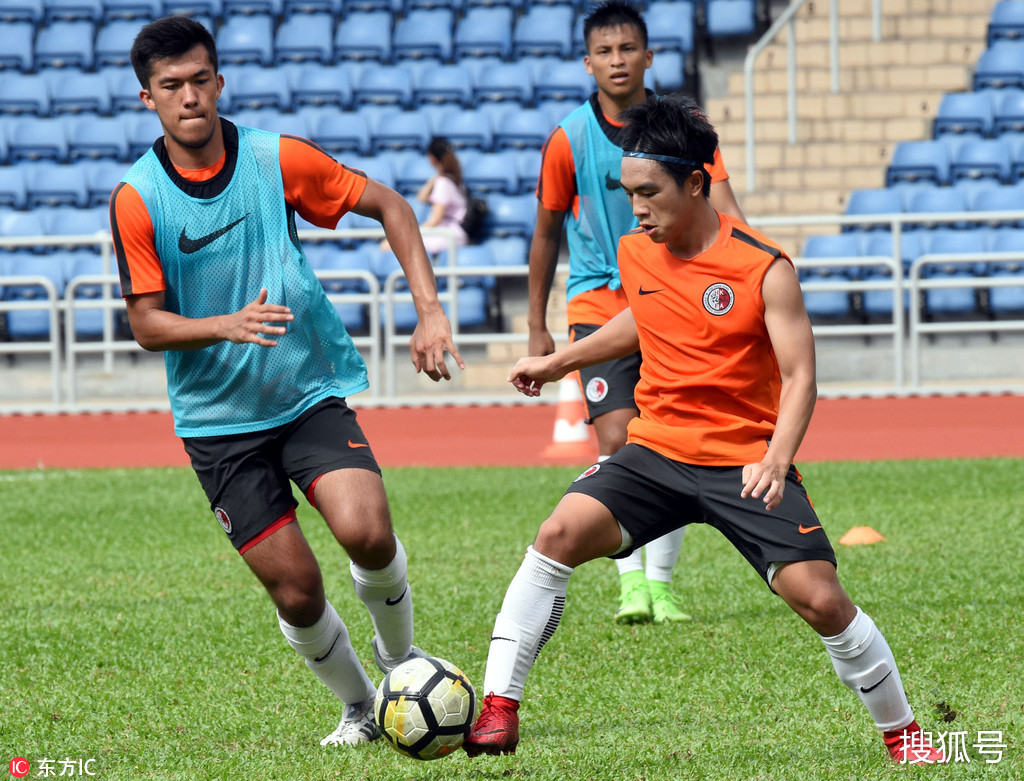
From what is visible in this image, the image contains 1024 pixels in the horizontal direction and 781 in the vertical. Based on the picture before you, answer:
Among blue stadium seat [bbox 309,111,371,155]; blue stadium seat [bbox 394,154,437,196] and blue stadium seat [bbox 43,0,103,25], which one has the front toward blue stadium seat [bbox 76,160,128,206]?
blue stadium seat [bbox 43,0,103,25]

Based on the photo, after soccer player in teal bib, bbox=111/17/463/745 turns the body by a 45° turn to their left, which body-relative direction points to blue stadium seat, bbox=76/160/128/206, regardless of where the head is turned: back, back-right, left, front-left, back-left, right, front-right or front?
back-left

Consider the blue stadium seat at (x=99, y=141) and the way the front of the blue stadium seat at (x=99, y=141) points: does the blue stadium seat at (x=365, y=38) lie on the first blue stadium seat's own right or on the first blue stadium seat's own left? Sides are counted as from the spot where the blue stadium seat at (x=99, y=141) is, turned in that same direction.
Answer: on the first blue stadium seat's own left

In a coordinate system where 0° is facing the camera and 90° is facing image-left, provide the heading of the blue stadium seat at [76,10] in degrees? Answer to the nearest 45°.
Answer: approximately 0°

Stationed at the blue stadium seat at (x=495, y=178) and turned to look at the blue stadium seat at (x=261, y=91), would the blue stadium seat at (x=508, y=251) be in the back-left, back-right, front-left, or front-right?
back-left

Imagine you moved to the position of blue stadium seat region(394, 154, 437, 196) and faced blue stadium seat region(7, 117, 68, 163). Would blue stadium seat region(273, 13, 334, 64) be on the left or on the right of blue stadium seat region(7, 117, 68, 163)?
right

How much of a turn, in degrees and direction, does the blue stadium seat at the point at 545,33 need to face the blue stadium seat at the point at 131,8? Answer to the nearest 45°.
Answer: approximately 90° to its right

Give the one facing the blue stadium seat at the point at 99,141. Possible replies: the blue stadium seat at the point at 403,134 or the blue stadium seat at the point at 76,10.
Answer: the blue stadium seat at the point at 76,10

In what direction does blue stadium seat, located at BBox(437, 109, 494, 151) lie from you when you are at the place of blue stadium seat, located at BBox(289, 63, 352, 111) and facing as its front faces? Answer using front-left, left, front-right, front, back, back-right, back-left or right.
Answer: front-left

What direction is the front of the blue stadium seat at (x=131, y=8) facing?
toward the camera

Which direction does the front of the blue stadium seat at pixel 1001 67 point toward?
toward the camera

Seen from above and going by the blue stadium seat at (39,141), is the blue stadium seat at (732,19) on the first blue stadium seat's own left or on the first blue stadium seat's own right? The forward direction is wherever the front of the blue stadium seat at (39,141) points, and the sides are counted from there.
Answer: on the first blue stadium seat's own left

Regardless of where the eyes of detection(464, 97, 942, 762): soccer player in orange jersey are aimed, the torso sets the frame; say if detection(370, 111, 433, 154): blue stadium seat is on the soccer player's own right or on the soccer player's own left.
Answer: on the soccer player's own right

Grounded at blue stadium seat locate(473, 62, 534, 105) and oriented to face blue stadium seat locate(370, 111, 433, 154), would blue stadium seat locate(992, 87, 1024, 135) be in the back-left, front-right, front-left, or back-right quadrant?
back-left

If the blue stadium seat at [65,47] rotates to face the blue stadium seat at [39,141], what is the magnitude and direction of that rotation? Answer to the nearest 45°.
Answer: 0° — it already faces it
